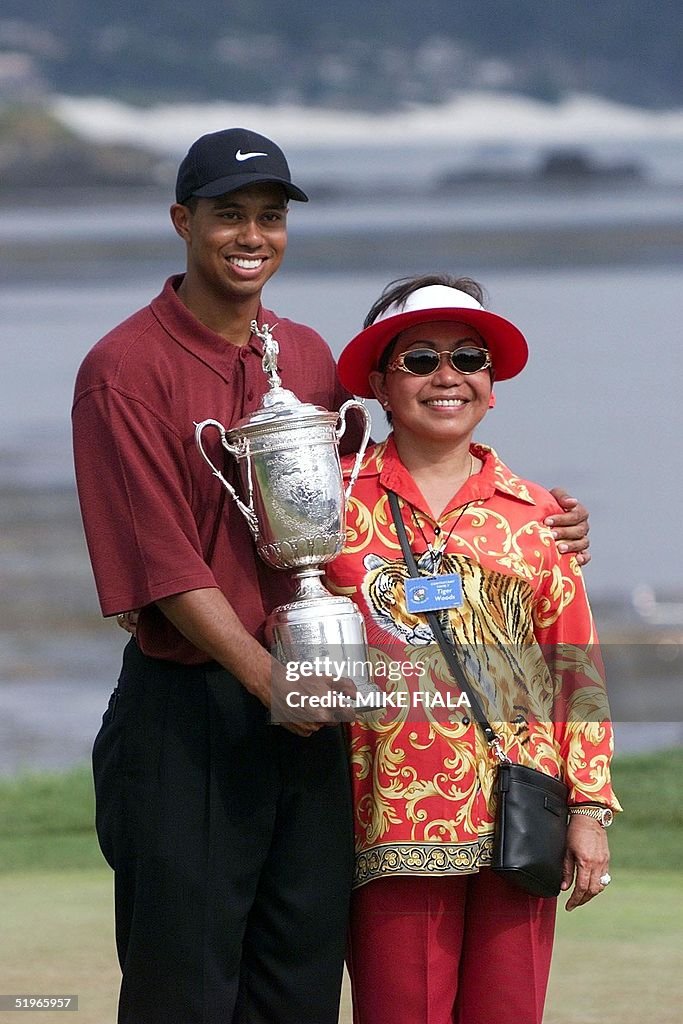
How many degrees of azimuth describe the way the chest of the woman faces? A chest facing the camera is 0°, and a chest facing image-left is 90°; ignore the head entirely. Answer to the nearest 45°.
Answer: approximately 0°

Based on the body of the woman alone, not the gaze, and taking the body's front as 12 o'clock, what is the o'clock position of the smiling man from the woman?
The smiling man is roughly at 3 o'clock from the woman.

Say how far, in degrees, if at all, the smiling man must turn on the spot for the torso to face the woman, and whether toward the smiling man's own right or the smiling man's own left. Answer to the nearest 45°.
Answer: approximately 45° to the smiling man's own left

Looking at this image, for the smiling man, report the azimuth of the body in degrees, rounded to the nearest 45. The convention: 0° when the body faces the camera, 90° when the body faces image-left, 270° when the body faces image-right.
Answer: approximately 315°
